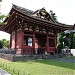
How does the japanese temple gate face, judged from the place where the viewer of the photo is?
facing the viewer and to the right of the viewer
